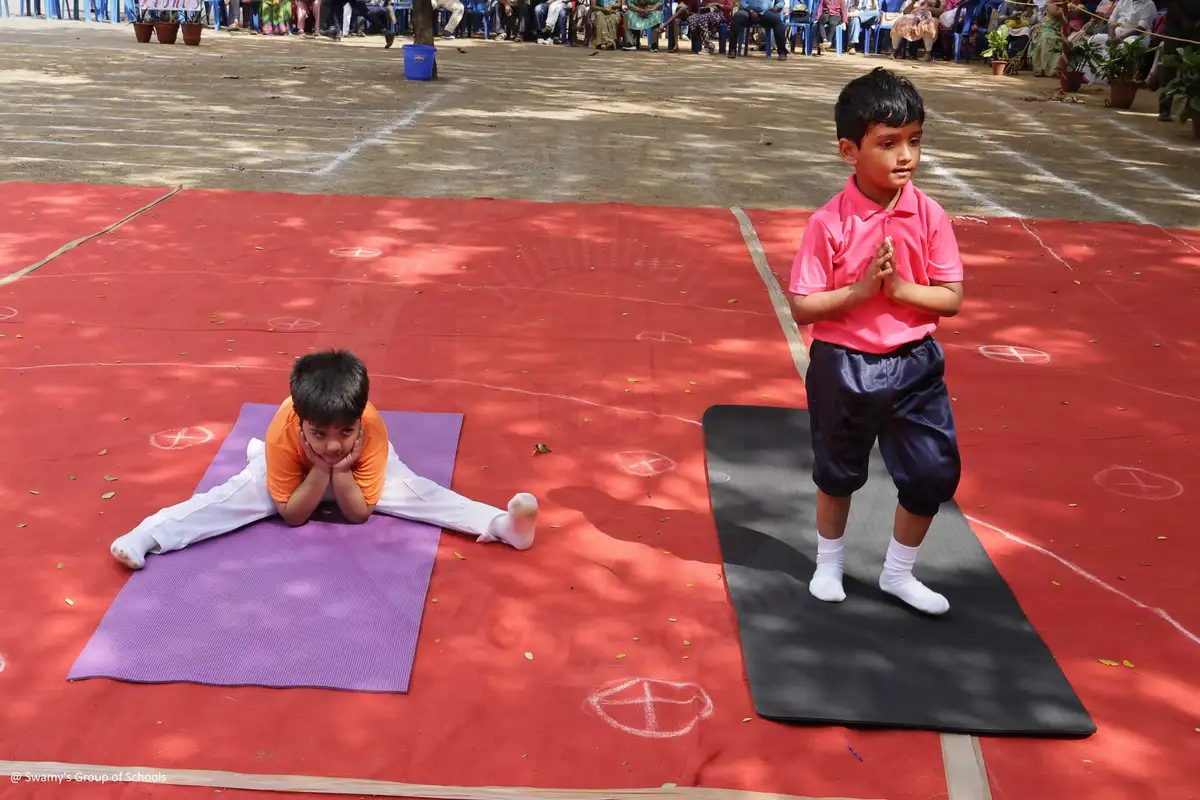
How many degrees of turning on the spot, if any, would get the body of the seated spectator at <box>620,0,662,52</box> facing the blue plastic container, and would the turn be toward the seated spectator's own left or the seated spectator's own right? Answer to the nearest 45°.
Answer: approximately 45° to the seated spectator's own right

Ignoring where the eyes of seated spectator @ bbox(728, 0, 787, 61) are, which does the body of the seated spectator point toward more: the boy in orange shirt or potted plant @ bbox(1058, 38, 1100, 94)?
the boy in orange shirt

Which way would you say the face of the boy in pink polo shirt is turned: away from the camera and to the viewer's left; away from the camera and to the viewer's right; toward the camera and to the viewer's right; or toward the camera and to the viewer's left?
toward the camera and to the viewer's right

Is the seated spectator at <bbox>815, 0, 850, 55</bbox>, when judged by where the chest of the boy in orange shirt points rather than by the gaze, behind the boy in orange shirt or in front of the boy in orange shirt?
behind

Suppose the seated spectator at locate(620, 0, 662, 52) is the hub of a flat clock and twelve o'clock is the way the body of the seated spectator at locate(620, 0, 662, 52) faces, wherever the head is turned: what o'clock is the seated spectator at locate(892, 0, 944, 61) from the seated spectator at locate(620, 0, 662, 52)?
the seated spectator at locate(892, 0, 944, 61) is roughly at 9 o'clock from the seated spectator at locate(620, 0, 662, 52).

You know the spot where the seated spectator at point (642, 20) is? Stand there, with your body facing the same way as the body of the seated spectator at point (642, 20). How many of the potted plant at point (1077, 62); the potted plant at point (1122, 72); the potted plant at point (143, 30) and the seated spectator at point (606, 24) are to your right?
2

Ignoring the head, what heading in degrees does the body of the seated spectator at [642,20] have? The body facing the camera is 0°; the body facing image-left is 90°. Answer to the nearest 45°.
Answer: approximately 0°

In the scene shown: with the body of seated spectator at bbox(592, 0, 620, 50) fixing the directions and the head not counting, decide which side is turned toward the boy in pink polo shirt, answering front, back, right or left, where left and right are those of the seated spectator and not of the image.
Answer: front

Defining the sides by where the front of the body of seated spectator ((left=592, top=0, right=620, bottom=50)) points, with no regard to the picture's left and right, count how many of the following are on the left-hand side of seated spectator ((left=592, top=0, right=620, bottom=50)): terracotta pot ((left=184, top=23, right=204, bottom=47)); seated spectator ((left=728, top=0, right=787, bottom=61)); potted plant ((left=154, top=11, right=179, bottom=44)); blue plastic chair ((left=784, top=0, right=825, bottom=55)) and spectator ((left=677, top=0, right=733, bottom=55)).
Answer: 3

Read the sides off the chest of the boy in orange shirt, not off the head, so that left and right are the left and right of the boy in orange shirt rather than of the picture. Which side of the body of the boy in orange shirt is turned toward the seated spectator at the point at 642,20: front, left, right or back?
back

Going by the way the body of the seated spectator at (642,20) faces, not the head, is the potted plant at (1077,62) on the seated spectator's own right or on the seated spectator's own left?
on the seated spectator's own left
